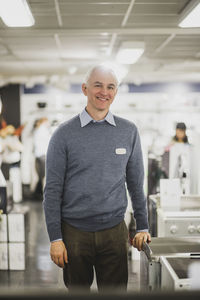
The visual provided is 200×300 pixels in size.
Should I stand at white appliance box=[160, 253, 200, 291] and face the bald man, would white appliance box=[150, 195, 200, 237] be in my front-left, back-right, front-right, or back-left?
front-right

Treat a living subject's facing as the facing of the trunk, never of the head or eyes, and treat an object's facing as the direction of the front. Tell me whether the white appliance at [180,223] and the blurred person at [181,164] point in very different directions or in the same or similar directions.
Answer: same or similar directions

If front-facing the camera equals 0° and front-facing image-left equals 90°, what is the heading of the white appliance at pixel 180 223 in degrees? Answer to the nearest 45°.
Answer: approximately 0°

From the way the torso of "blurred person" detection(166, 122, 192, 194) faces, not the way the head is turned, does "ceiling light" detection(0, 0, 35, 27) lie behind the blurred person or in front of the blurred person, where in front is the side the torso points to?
in front

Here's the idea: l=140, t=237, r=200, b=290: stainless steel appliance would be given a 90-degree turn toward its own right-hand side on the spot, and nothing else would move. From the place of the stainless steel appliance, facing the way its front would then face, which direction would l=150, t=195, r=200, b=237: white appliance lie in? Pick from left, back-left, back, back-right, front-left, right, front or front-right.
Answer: right

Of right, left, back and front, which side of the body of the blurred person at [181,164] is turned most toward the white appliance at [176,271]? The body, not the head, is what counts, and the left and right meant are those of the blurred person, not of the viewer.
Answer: front

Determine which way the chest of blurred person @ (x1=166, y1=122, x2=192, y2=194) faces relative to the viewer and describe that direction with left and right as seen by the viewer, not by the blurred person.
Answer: facing the viewer
